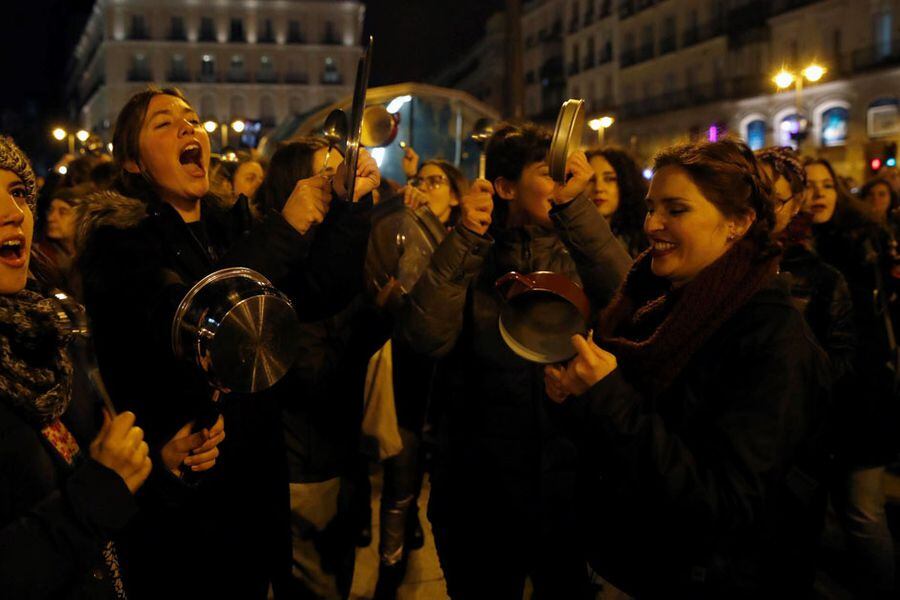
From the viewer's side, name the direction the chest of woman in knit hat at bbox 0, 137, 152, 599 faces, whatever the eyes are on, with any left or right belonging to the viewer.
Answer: facing the viewer and to the right of the viewer

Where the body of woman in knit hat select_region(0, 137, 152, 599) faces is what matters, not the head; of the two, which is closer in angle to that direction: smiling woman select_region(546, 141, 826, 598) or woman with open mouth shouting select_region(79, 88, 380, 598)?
the smiling woman

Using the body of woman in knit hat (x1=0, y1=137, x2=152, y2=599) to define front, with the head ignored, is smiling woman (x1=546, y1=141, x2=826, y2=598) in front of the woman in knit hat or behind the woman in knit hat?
in front

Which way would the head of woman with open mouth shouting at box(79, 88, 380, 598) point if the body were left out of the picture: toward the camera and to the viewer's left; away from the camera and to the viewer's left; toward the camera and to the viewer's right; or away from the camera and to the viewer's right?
toward the camera and to the viewer's right

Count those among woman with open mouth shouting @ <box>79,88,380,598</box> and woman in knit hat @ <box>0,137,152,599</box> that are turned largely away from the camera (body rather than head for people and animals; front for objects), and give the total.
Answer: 0

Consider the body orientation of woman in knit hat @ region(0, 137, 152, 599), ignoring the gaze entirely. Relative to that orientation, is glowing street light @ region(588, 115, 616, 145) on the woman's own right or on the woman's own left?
on the woman's own left

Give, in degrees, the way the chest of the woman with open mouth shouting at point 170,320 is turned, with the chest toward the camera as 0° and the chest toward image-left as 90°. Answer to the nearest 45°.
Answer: approximately 315°

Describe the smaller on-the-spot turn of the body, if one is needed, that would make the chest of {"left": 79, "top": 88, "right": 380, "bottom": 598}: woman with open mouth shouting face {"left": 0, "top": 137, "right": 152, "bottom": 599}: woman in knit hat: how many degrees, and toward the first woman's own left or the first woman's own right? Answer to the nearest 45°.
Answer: approximately 45° to the first woman's own right
